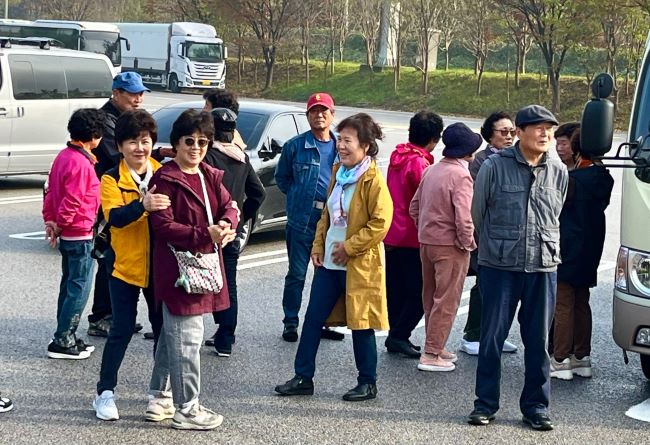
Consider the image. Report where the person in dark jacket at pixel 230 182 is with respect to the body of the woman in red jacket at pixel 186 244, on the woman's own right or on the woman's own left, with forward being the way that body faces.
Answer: on the woman's own left

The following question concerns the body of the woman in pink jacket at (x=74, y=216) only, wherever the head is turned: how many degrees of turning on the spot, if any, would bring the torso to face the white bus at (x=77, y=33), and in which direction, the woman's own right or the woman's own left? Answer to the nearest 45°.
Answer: approximately 90° to the woman's own left

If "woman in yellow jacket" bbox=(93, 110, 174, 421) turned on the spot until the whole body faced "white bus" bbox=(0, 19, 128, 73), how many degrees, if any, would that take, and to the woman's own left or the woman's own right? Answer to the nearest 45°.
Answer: approximately 135° to the woman's own left

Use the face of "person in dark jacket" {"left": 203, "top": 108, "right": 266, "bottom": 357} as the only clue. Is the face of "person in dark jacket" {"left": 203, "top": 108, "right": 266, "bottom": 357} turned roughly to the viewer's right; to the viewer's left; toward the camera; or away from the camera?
away from the camera

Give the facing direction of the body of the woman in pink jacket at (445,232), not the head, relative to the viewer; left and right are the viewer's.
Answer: facing away from the viewer and to the right of the viewer

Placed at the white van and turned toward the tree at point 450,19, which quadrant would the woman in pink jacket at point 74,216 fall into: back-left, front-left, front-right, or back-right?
back-right

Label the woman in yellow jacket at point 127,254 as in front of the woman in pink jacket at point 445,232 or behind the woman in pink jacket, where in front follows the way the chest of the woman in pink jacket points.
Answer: behind

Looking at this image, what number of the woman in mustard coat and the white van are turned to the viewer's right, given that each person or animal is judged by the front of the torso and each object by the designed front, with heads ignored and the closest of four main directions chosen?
0

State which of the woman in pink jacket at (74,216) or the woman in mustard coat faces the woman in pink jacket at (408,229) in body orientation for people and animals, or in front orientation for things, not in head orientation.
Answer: the woman in pink jacket at (74,216)

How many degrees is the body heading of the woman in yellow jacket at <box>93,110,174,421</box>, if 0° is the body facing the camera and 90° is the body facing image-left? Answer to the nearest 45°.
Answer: approximately 315°

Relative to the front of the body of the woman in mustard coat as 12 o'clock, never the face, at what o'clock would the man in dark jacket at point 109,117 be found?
The man in dark jacket is roughly at 3 o'clock from the woman in mustard coat.

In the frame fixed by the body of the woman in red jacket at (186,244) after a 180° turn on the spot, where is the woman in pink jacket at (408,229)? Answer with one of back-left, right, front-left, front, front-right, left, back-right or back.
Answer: right

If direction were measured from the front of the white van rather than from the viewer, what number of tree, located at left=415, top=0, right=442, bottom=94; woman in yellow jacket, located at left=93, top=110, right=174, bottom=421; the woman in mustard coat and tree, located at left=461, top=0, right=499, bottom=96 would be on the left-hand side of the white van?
2
